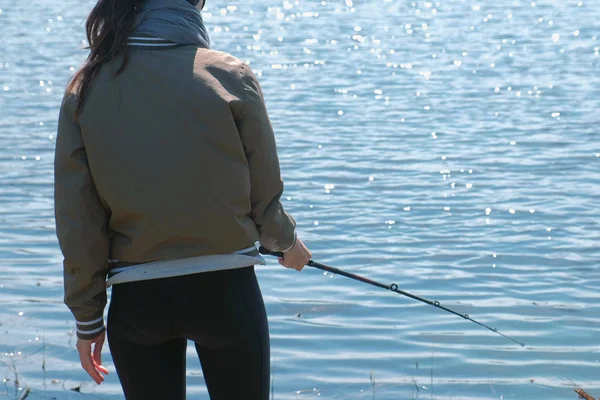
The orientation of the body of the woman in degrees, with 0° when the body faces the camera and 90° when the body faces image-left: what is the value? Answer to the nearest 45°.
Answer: approximately 180°

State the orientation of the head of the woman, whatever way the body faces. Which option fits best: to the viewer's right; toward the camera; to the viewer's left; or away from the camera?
away from the camera
